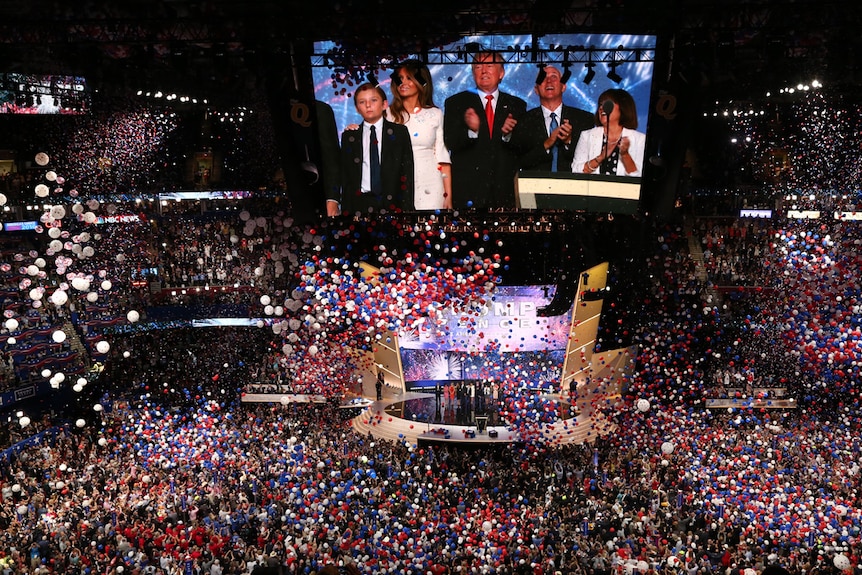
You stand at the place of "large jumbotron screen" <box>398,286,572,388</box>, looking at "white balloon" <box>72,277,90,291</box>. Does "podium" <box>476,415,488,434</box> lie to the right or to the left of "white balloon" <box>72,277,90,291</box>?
left

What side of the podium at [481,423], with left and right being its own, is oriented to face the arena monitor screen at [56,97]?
right

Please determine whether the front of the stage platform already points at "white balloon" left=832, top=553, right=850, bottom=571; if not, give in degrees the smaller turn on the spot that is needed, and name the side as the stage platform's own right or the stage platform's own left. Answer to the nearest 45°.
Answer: approximately 45° to the stage platform's own left

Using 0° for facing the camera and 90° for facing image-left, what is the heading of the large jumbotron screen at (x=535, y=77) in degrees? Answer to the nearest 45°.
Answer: approximately 0°

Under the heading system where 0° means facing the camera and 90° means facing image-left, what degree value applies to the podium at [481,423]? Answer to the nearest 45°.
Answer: approximately 0°
